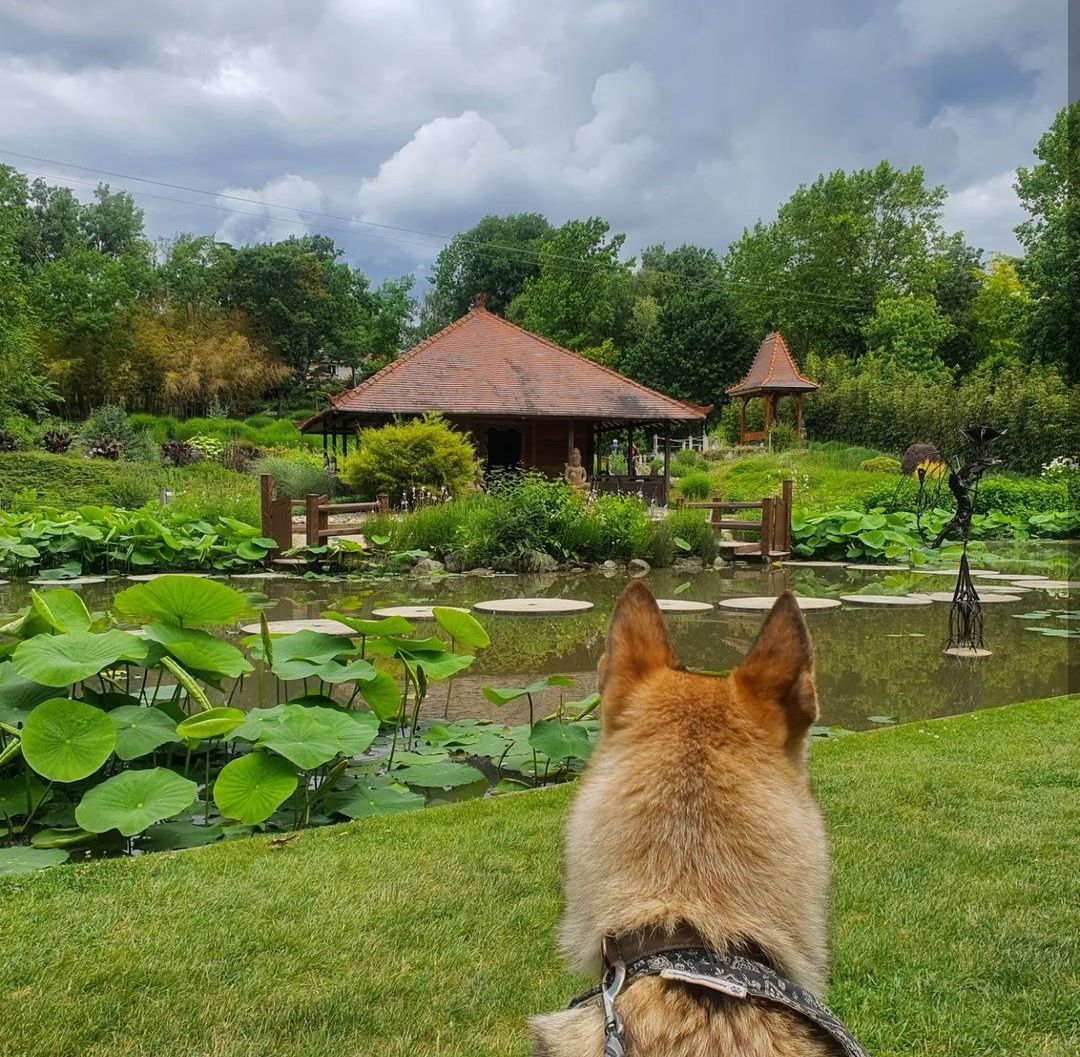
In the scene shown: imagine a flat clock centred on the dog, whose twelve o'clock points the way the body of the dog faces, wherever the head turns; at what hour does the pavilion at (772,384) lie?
The pavilion is roughly at 12 o'clock from the dog.

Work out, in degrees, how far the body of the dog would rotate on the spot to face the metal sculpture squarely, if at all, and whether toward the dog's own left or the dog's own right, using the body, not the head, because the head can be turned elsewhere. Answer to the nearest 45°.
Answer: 0° — it already faces it

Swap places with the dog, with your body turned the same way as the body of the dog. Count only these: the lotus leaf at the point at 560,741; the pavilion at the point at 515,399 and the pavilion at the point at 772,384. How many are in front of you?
3

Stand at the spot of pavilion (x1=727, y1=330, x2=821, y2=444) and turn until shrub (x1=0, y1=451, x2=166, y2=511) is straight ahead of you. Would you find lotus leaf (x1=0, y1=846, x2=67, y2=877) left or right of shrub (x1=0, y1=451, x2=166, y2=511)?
left

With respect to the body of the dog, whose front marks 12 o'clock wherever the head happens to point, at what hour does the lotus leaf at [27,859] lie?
The lotus leaf is roughly at 10 o'clock from the dog.

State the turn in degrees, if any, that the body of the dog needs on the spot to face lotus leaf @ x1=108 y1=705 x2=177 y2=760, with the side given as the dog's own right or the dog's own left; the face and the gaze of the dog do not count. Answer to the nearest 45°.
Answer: approximately 45° to the dog's own left

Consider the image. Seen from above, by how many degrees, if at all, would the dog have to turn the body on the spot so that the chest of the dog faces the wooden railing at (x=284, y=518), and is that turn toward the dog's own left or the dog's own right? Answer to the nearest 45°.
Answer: approximately 45° to the dog's own left

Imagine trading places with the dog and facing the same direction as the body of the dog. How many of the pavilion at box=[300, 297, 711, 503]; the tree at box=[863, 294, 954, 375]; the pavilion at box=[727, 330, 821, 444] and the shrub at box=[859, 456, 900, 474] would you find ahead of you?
4

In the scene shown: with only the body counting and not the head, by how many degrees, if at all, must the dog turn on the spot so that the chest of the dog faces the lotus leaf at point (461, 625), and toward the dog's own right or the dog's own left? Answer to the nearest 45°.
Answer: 0° — it already faces it

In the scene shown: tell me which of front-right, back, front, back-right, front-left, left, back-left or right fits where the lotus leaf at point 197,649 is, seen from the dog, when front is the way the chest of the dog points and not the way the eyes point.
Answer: front-left

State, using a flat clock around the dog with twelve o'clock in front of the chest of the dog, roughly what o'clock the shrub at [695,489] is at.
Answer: The shrub is roughly at 12 o'clock from the dog.

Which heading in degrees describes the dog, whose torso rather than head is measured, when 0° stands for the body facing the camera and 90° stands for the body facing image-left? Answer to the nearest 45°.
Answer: approximately 180°

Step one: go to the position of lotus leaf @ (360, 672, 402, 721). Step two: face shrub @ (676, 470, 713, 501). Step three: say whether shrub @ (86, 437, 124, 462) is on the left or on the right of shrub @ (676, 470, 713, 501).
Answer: left
